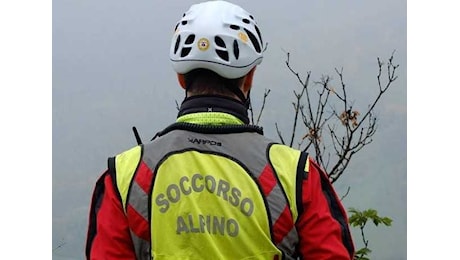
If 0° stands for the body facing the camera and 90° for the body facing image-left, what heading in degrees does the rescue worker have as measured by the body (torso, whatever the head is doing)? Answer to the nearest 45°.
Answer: approximately 180°

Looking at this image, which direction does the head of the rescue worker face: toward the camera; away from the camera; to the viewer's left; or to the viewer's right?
away from the camera
